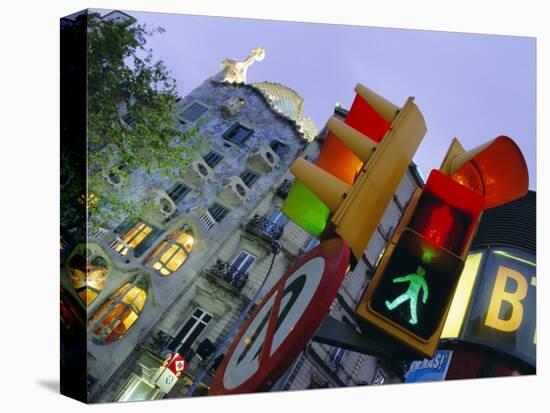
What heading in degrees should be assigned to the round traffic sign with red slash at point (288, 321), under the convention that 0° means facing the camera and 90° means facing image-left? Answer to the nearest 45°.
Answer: approximately 45°
